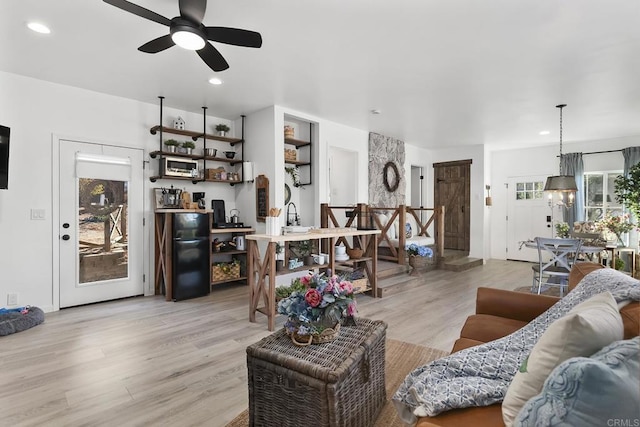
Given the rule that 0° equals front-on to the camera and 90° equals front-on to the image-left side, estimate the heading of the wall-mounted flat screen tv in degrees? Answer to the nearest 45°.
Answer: approximately 315°

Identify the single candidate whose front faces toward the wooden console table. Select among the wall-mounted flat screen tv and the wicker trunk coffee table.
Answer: the wall-mounted flat screen tv

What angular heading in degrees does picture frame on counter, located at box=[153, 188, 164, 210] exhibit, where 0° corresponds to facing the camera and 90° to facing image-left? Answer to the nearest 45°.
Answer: approximately 315°

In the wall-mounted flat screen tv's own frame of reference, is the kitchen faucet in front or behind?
in front

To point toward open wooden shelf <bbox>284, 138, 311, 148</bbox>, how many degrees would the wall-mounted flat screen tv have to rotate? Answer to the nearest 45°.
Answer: approximately 45° to its left

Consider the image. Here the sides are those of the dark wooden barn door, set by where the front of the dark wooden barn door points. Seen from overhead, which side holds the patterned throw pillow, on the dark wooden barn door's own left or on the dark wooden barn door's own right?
on the dark wooden barn door's own left

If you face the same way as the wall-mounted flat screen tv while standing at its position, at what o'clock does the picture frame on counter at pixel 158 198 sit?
The picture frame on counter is roughly at 10 o'clock from the wall-mounted flat screen tv.

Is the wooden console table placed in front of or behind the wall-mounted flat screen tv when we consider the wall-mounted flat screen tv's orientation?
in front

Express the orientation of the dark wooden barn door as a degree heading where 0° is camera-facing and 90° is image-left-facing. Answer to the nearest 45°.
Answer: approximately 45°

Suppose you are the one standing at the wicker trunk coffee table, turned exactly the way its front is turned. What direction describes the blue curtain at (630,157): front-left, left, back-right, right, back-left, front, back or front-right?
left

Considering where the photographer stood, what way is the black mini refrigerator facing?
facing the viewer and to the right of the viewer
